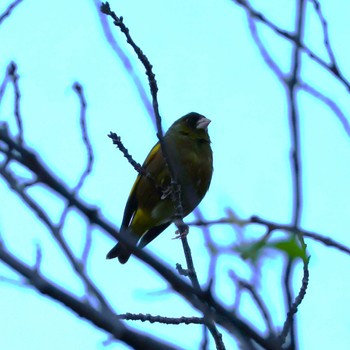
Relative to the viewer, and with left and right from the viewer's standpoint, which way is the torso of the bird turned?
facing the viewer and to the right of the viewer
